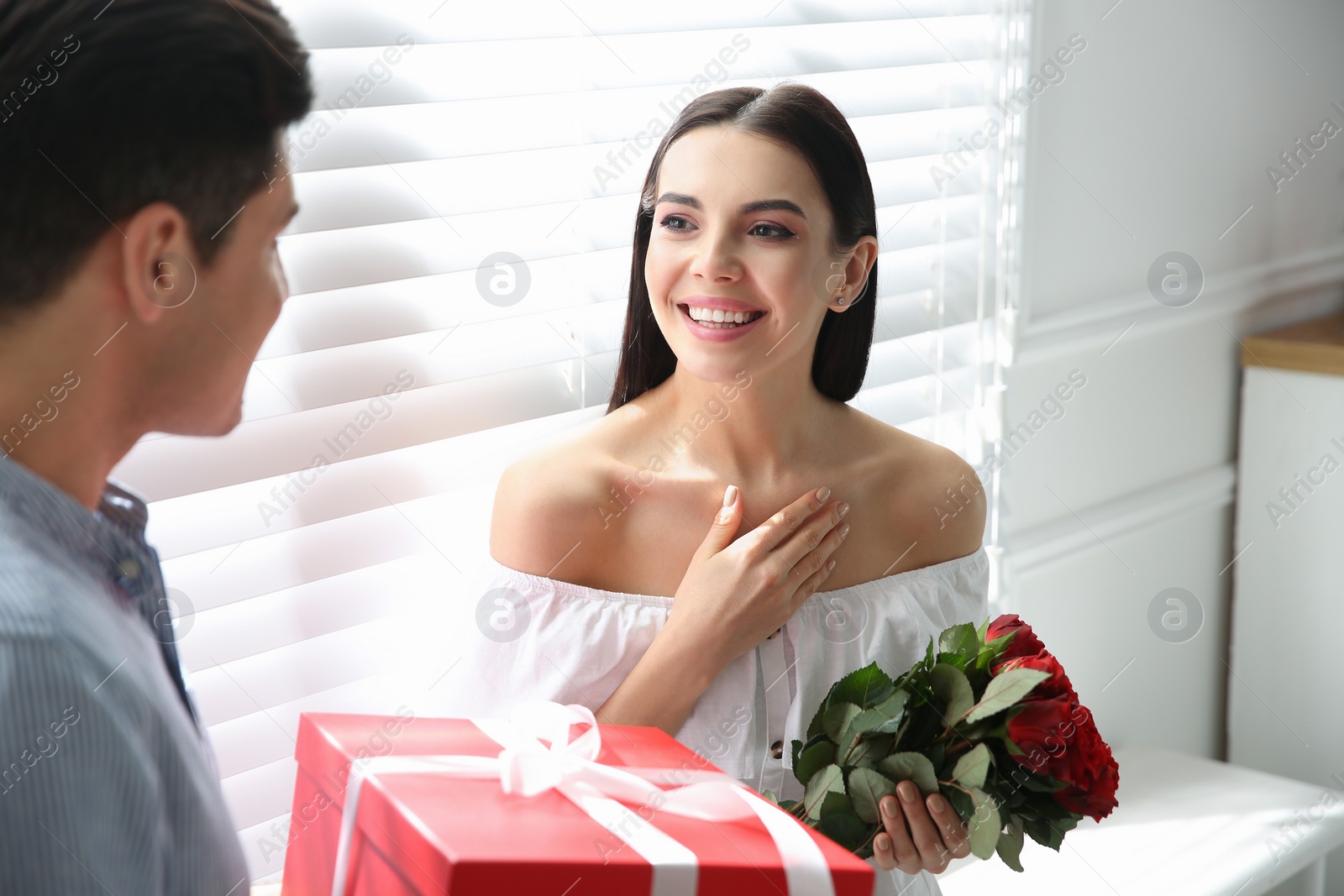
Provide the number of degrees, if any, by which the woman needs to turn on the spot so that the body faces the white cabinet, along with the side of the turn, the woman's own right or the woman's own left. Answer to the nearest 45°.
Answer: approximately 135° to the woman's own left

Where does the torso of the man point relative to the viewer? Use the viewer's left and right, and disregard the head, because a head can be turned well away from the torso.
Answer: facing away from the viewer and to the right of the viewer

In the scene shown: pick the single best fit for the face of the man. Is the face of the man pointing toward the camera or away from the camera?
away from the camera

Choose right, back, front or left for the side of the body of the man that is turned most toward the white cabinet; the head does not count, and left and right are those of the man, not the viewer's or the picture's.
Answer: front

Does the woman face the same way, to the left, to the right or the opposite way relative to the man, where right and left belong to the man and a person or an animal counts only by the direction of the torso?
the opposite way

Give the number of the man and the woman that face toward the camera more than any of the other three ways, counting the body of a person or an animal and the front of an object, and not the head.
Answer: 1

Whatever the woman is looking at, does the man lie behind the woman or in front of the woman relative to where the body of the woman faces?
in front

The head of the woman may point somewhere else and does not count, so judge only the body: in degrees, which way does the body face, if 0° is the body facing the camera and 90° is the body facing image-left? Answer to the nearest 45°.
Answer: approximately 0°

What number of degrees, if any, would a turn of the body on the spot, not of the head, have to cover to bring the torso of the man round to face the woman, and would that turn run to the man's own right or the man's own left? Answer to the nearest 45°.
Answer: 0° — they already face them

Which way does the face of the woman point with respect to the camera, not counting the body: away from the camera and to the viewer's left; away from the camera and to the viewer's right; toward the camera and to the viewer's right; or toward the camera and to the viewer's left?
toward the camera and to the viewer's left
